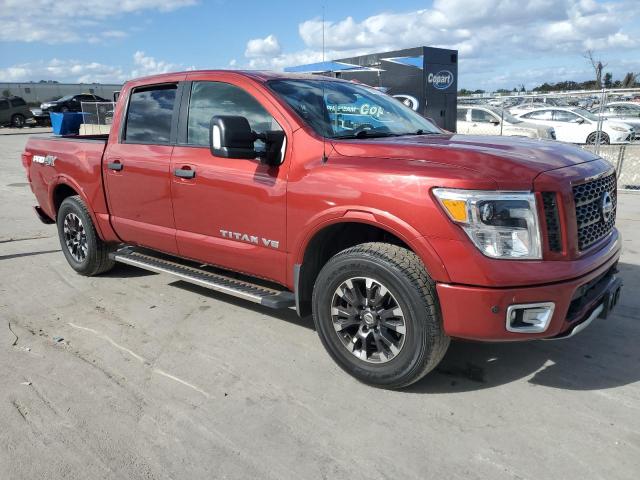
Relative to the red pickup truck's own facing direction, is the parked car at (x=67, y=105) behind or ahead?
behind

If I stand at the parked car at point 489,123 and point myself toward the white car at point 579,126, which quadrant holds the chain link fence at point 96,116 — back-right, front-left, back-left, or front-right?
back-left

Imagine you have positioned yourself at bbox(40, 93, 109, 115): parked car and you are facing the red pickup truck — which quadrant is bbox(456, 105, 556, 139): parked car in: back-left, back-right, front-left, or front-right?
front-left

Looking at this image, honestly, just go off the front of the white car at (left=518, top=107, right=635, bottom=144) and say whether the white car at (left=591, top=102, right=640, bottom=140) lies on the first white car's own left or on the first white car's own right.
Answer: on the first white car's own left

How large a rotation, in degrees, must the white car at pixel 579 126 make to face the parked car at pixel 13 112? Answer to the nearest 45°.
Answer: approximately 135° to its right

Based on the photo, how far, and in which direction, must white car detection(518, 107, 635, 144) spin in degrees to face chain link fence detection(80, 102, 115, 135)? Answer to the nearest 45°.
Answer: approximately 135° to its right

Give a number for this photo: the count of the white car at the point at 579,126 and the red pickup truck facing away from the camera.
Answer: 0

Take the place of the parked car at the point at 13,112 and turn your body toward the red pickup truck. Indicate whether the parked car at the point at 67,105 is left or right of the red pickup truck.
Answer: left

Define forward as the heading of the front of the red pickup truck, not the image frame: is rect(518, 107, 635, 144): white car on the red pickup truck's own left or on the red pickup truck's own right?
on the red pickup truck's own left

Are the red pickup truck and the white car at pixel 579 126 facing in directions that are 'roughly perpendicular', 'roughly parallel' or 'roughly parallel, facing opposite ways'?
roughly parallel

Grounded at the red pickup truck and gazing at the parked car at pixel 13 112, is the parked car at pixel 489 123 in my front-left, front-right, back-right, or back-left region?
front-right

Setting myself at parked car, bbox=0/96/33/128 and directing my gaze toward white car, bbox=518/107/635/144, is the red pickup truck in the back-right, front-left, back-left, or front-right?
front-right

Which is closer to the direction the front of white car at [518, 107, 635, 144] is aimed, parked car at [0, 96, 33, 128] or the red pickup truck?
the red pickup truck
